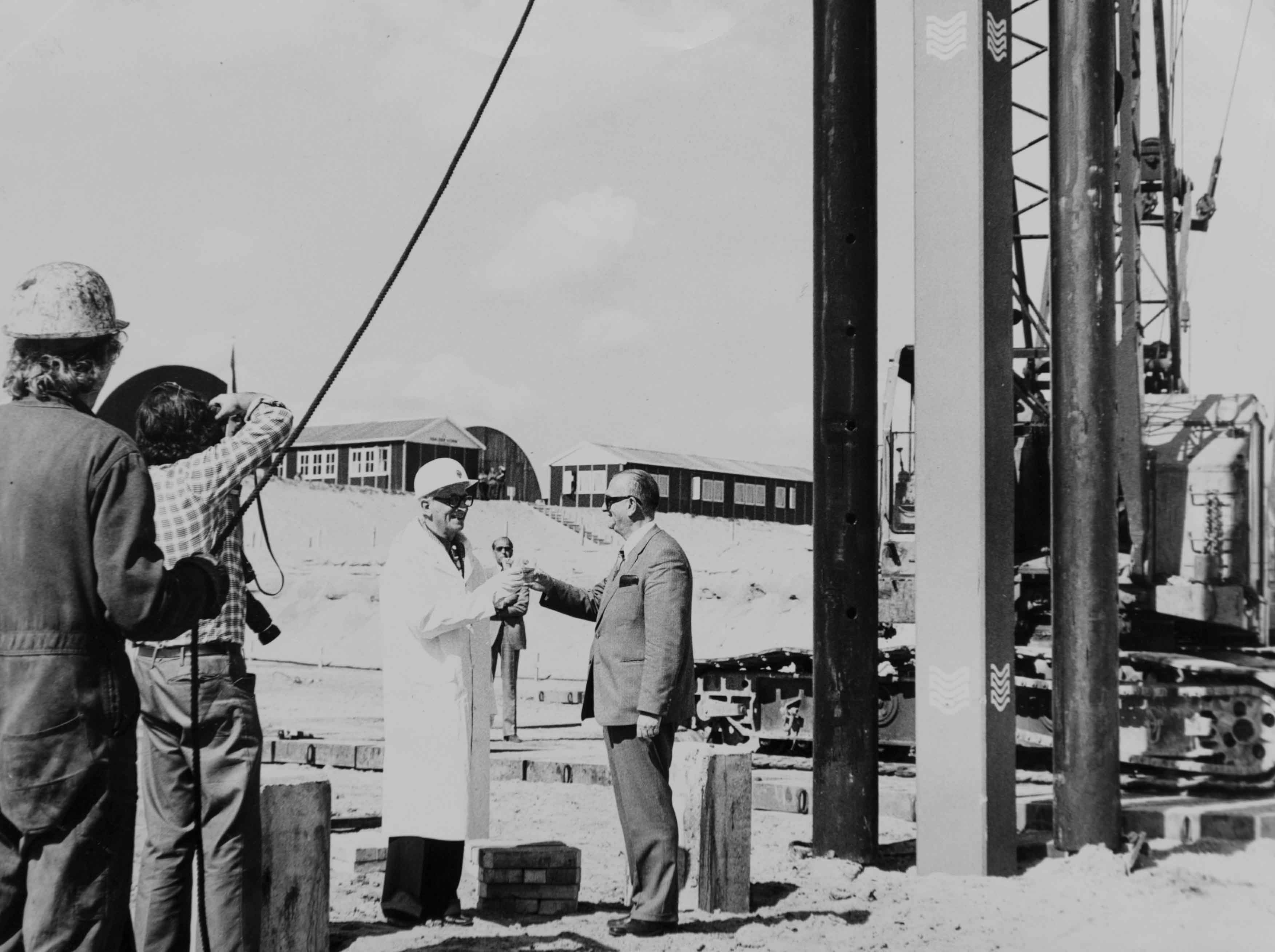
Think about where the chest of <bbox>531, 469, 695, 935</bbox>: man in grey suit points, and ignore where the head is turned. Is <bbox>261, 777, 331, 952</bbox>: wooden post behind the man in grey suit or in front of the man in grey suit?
in front

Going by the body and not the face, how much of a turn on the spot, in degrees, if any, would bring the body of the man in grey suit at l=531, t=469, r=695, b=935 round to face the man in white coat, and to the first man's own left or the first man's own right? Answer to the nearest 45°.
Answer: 0° — they already face them

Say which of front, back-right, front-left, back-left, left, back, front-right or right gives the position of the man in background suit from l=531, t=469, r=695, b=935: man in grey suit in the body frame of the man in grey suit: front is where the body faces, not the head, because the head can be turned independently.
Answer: right

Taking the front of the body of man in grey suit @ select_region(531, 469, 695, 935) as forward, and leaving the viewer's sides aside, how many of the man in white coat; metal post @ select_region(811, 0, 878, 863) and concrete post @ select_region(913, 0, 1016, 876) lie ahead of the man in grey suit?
1

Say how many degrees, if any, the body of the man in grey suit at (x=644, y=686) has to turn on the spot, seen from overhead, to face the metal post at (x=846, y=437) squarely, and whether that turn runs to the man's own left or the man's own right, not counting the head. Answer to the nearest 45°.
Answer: approximately 135° to the man's own right

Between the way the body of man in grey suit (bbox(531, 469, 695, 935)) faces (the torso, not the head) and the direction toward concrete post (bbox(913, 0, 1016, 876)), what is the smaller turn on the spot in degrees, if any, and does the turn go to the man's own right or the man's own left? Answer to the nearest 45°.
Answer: approximately 135° to the man's own right

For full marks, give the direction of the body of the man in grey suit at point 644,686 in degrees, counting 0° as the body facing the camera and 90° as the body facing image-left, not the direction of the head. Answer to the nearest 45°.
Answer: approximately 90°

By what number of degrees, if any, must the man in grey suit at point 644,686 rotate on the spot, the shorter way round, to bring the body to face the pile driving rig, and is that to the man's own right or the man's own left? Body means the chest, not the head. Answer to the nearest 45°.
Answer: approximately 135° to the man's own right

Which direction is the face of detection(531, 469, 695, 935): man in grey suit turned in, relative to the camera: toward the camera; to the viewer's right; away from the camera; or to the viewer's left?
to the viewer's left

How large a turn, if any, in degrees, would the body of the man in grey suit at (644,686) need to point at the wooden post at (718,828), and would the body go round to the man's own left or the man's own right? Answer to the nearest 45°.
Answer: approximately 135° to the man's own right

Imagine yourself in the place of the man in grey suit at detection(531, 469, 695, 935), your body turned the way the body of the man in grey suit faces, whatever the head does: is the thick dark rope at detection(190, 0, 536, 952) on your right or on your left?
on your left

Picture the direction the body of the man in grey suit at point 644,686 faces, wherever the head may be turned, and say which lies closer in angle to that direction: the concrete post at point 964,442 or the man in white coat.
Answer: the man in white coat

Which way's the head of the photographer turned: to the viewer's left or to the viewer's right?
to the viewer's right
